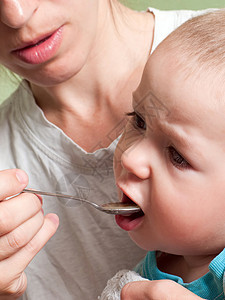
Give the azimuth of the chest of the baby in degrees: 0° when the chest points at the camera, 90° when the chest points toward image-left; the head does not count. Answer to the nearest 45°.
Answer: approximately 45°
